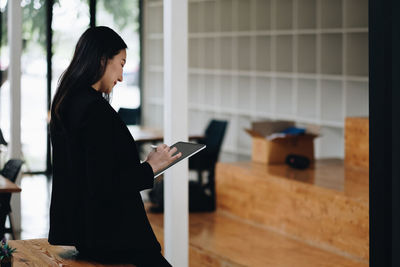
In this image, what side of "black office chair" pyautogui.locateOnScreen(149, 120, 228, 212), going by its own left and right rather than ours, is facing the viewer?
left

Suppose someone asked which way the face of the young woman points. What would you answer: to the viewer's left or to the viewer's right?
to the viewer's right

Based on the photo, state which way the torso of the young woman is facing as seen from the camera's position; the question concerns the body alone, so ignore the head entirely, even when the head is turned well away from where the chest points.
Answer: to the viewer's right

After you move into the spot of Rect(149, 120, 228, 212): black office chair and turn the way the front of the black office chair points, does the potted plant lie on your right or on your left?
on your left

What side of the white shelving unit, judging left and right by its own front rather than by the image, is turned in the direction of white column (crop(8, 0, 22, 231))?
front

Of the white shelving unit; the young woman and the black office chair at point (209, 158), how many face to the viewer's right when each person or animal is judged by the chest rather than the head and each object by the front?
1

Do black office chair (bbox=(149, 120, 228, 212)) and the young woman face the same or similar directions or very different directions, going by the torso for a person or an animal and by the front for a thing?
very different directions

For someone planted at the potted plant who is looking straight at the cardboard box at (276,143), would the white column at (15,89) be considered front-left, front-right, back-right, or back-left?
front-left

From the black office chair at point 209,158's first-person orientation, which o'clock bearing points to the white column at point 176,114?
The white column is roughly at 9 o'clock from the black office chair.

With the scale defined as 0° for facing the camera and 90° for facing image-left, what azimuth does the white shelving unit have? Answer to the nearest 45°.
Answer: approximately 45°

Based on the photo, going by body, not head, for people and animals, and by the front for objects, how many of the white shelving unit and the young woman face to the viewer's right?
1

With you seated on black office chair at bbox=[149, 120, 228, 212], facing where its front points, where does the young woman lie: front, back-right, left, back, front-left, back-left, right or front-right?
left
